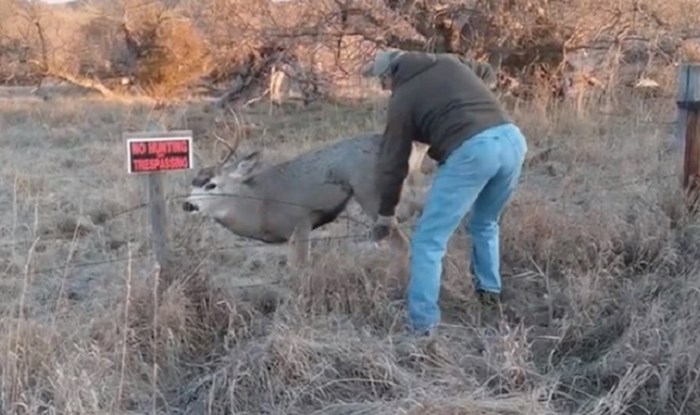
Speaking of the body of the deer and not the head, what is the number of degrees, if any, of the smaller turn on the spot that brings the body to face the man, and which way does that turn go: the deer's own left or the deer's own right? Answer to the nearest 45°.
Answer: approximately 135° to the deer's own left

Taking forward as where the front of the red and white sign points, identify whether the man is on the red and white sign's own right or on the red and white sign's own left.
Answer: on the red and white sign's own left

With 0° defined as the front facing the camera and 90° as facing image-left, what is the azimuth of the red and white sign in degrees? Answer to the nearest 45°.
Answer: approximately 0°

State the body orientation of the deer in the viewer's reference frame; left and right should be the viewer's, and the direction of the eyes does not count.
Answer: facing to the left of the viewer
